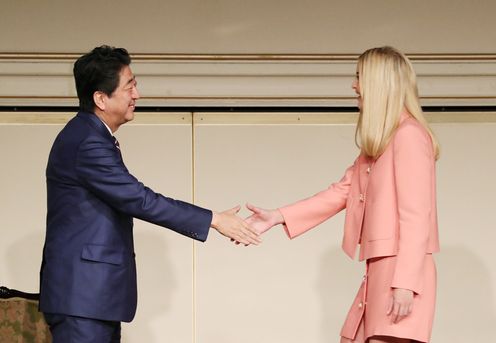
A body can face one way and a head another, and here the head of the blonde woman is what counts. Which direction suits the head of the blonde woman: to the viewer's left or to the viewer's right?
to the viewer's left

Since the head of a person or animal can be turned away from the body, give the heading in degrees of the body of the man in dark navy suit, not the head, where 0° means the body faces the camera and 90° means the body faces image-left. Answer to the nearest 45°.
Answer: approximately 270°

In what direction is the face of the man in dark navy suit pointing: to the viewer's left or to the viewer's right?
to the viewer's right

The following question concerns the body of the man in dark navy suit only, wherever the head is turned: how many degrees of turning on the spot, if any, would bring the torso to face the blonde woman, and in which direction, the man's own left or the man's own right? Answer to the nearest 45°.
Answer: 0° — they already face them
